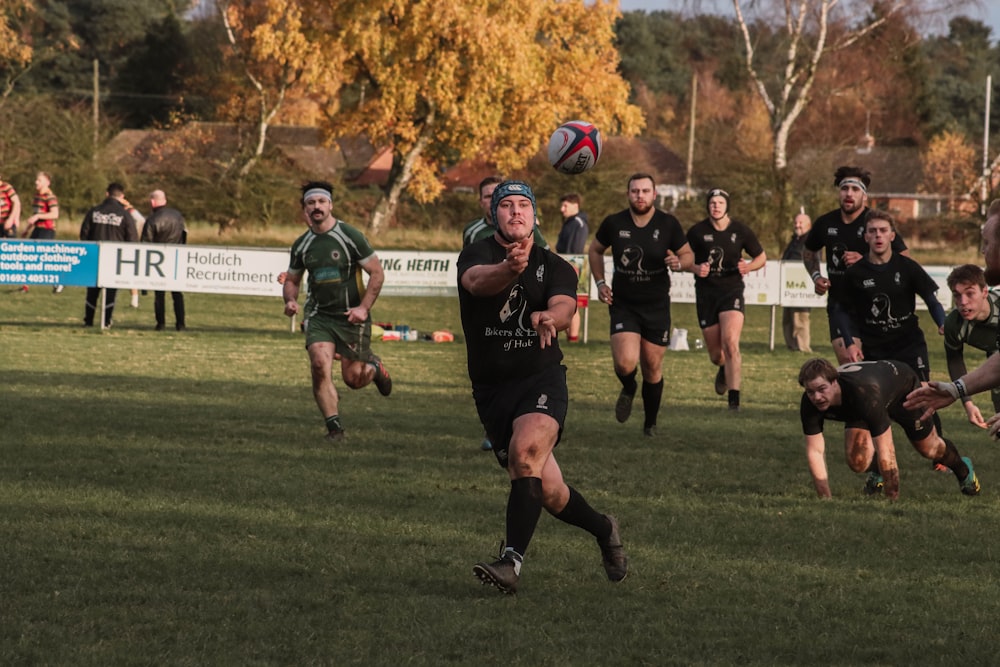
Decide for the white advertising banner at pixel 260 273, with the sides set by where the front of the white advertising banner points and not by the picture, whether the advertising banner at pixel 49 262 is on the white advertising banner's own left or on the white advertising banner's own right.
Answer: on the white advertising banner's own right

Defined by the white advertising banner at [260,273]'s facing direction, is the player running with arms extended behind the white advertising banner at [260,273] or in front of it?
in front

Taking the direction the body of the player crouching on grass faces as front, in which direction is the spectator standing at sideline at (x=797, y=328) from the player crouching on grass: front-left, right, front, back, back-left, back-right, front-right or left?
back-right

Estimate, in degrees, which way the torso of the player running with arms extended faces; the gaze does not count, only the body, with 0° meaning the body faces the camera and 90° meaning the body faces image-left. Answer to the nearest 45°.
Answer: approximately 0°

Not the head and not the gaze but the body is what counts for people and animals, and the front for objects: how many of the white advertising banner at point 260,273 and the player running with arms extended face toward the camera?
2

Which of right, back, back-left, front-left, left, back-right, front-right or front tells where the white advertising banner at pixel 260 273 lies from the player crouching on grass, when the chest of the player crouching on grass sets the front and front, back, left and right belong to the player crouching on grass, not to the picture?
right

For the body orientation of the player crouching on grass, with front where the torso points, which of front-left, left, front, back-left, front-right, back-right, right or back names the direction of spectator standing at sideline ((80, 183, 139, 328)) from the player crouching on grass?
right

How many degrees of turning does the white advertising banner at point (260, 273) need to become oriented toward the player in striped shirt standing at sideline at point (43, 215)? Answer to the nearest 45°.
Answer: approximately 135° to its right

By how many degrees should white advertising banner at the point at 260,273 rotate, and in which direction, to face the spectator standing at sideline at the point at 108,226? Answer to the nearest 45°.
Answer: approximately 90° to its right

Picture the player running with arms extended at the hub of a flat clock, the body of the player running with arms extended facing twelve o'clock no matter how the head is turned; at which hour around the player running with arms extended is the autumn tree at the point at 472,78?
The autumn tree is roughly at 6 o'clock from the player running with arms extended.

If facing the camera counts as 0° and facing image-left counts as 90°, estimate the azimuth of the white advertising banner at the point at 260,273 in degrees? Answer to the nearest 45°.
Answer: approximately 0°

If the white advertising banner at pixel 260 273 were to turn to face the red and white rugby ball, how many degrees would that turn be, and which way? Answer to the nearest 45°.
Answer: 0° — it already faces it

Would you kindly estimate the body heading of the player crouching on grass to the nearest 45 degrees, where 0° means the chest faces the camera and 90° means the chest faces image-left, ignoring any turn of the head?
approximately 45°
